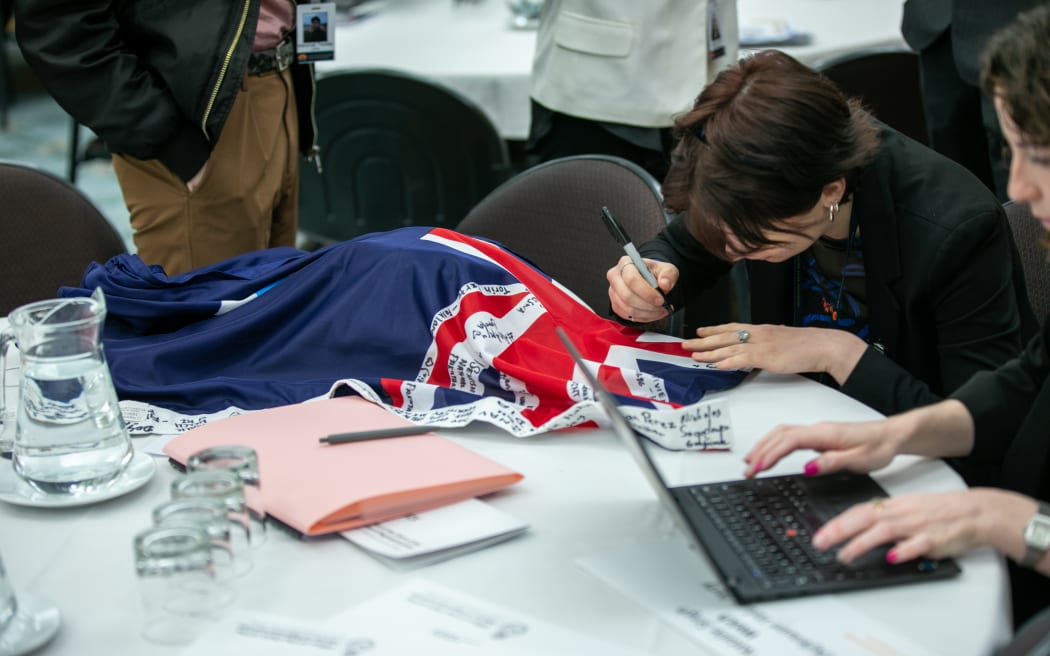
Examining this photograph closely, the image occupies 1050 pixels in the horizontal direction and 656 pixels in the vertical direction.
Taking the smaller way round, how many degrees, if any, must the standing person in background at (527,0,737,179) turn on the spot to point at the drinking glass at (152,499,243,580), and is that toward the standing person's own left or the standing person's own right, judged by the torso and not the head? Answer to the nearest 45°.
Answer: approximately 45° to the standing person's own right

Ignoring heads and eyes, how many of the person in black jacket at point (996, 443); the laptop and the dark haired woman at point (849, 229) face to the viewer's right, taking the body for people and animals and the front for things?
1

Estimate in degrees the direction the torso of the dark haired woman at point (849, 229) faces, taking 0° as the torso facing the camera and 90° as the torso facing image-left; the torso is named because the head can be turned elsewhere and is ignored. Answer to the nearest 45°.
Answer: approximately 45°

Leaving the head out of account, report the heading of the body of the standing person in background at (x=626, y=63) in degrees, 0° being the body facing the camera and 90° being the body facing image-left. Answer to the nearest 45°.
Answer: approximately 315°

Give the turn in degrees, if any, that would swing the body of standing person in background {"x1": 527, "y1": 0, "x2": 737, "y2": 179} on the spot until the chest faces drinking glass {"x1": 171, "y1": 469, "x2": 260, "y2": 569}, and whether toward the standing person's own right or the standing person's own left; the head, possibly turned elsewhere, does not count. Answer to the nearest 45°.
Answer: approximately 45° to the standing person's own right

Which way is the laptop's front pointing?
to the viewer's right

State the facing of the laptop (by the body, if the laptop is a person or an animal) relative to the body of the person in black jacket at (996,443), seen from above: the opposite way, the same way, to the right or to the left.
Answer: the opposite way

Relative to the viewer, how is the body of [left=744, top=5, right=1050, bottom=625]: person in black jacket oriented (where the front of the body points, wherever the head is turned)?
to the viewer's left

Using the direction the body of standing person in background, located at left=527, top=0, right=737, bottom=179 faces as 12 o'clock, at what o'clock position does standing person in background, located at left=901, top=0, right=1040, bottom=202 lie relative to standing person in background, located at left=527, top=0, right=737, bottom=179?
standing person in background, located at left=901, top=0, right=1040, bottom=202 is roughly at 10 o'clock from standing person in background, located at left=527, top=0, right=737, bottom=179.

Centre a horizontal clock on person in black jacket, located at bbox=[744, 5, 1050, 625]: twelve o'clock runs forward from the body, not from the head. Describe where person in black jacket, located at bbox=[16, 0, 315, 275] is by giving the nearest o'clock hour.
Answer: person in black jacket, located at bbox=[16, 0, 315, 275] is roughly at 1 o'clock from person in black jacket, located at bbox=[744, 5, 1050, 625].
